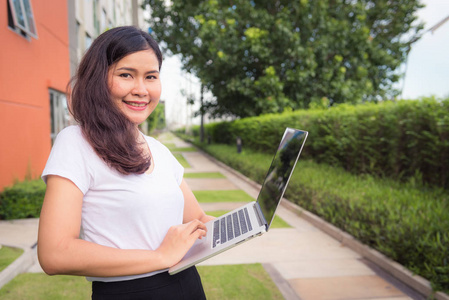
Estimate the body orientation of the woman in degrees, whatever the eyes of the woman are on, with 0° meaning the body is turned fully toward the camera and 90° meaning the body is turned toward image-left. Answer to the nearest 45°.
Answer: approximately 315°

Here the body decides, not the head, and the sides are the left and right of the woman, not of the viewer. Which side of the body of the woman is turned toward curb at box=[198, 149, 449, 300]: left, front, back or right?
left

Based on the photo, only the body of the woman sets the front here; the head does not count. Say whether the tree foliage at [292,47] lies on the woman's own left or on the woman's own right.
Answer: on the woman's own left

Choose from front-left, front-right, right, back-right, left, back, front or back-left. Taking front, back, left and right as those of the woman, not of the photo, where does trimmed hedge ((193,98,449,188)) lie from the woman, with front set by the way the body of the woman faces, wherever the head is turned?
left

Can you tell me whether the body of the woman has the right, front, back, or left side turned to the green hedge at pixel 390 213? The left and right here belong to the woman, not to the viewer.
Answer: left

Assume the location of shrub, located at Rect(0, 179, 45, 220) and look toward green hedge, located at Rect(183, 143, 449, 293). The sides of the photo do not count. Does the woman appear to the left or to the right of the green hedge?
right
